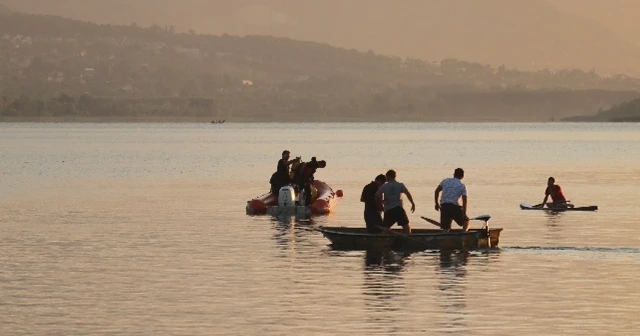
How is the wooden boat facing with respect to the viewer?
to the viewer's left

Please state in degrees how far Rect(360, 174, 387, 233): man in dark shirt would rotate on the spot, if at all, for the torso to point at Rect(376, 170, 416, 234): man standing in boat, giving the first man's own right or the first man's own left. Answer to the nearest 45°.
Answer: approximately 45° to the first man's own right

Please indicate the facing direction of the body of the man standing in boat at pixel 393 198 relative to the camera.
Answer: away from the camera

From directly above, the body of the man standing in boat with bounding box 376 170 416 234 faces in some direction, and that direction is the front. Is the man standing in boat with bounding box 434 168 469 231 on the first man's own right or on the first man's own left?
on the first man's own right
